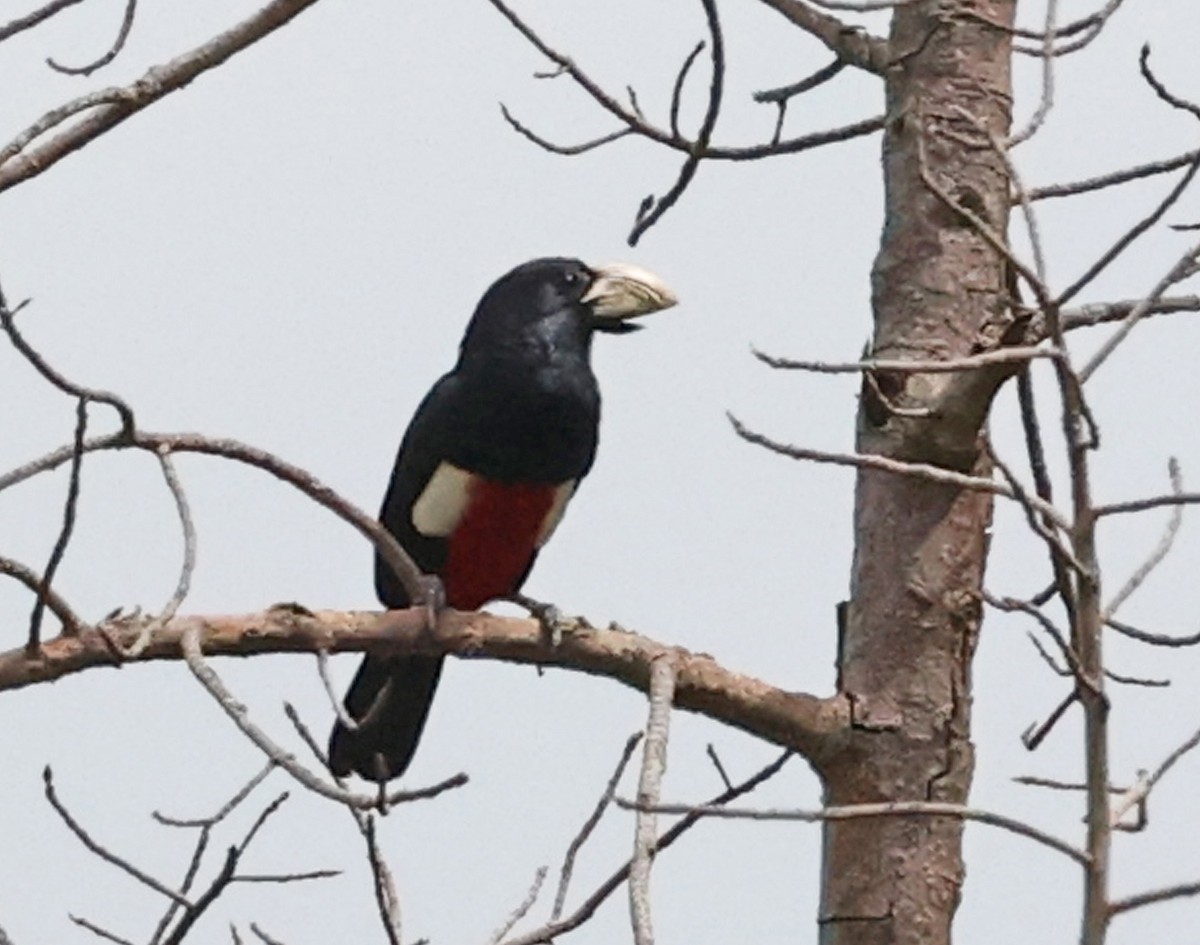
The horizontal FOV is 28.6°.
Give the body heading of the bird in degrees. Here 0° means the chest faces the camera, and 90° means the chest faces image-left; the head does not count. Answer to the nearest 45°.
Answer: approximately 315°

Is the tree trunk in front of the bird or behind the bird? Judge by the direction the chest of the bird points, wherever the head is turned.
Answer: in front
